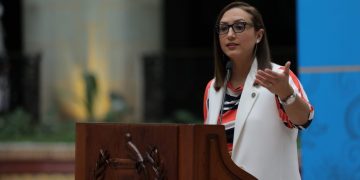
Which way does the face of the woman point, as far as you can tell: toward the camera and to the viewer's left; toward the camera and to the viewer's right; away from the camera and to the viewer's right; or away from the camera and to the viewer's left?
toward the camera and to the viewer's left

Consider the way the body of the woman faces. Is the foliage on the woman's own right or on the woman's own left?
on the woman's own right

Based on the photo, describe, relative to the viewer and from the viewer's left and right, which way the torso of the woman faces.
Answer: facing the viewer and to the left of the viewer

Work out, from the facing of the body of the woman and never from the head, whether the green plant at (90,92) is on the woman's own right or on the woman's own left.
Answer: on the woman's own right

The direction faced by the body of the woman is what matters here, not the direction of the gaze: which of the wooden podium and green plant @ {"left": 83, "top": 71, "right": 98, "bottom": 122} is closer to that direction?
the wooden podium

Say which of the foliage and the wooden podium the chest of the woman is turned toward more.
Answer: the wooden podium
